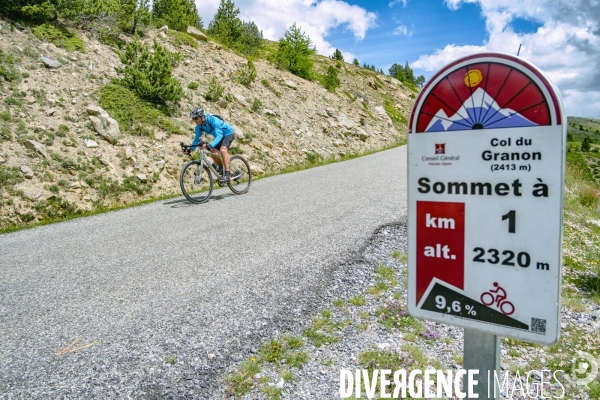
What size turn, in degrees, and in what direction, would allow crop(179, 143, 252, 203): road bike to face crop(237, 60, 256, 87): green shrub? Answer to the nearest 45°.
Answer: approximately 135° to its right

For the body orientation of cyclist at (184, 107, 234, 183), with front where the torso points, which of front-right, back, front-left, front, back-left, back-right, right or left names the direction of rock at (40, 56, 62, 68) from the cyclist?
right

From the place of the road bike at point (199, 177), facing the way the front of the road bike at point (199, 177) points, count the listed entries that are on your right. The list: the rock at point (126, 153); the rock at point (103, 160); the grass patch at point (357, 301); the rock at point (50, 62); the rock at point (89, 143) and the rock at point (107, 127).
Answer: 5

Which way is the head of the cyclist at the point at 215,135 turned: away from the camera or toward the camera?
toward the camera

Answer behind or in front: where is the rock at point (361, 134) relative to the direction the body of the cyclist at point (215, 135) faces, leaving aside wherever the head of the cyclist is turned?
behind

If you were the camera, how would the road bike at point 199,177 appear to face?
facing the viewer and to the left of the viewer

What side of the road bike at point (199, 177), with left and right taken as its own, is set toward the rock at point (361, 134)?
back

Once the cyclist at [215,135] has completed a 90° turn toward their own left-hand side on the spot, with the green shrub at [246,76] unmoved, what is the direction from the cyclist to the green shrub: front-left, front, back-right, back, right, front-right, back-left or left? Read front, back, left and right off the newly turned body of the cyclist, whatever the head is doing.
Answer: back-left

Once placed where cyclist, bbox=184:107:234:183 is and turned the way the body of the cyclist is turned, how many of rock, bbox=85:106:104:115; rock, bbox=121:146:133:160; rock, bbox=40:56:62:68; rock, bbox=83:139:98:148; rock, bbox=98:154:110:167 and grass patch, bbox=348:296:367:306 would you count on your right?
5
